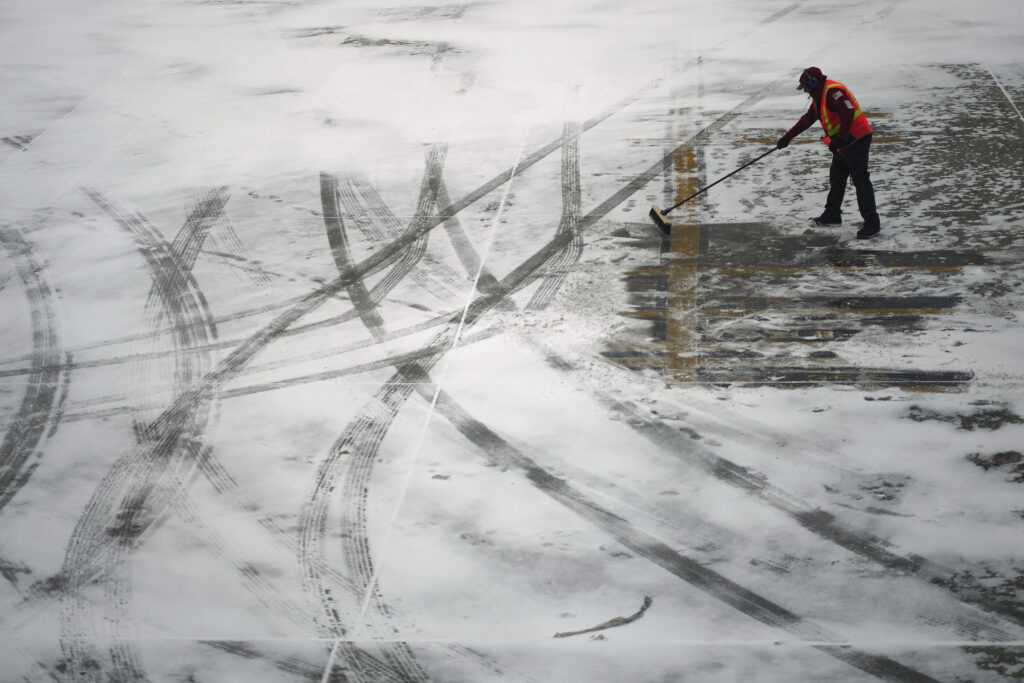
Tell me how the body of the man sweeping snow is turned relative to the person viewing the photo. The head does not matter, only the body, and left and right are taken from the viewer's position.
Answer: facing to the left of the viewer
